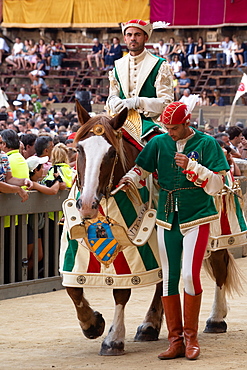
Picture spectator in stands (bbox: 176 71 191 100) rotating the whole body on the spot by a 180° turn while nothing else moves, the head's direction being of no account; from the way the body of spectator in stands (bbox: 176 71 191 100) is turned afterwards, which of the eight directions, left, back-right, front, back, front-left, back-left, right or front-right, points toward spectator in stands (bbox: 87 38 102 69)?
left

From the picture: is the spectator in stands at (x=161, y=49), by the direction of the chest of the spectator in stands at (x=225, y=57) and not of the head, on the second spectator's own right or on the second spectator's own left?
on the second spectator's own right

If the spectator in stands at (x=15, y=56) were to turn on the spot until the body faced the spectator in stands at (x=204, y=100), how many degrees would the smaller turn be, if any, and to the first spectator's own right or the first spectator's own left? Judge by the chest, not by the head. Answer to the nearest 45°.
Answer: approximately 90° to the first spectator's own left

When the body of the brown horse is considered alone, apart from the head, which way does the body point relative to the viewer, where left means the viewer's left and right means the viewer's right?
facing the viewer and to the left of the viewer

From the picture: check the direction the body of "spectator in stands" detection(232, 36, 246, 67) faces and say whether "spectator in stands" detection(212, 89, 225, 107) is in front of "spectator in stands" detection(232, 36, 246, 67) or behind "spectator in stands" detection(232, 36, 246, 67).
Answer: in front

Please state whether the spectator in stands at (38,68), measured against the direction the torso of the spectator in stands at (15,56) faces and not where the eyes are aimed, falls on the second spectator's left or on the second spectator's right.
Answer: on the second spectator's left

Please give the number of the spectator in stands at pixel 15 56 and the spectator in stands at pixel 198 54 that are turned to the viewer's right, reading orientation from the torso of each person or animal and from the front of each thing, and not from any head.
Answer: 0

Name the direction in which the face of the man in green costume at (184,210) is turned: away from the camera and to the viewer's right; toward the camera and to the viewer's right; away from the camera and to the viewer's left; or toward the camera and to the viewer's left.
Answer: toward the camera and to the viewer's left

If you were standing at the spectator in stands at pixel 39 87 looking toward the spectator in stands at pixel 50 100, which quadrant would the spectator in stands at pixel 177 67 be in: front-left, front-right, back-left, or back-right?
front-left

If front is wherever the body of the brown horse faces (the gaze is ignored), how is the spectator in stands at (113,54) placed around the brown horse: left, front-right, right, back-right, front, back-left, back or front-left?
back-right

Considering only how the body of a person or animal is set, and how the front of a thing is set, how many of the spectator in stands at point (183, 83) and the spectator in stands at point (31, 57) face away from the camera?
0

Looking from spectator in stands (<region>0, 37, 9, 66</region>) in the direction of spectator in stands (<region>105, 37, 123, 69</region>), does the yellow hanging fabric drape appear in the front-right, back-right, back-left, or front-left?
front-left

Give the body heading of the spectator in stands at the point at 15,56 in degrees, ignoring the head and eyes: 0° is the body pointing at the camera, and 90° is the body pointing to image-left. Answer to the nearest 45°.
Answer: approximately 45°

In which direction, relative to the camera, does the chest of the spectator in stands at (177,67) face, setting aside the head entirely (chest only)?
toward the camera

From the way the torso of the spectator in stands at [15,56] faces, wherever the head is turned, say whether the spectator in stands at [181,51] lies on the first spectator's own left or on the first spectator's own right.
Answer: on the first spectator's own left

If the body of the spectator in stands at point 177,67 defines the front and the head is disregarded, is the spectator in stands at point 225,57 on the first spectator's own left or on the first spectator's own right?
on the first spectator's own left
